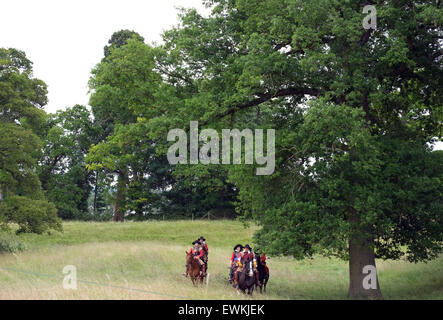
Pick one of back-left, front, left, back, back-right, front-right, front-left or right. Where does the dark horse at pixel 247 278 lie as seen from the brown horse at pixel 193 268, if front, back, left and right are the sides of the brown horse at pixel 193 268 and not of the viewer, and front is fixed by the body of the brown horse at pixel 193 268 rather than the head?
left

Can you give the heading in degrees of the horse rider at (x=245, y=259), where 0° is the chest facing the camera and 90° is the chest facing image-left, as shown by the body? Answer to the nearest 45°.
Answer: approximately 0°

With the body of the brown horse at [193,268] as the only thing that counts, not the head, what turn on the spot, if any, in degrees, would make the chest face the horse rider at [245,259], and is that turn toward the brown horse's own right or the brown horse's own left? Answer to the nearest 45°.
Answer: approximately 90° to the brown horse's own left

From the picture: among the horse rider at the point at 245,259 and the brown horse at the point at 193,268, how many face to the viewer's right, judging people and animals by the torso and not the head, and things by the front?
0

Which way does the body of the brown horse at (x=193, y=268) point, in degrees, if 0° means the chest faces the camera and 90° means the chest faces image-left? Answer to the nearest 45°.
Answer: approximately 45°

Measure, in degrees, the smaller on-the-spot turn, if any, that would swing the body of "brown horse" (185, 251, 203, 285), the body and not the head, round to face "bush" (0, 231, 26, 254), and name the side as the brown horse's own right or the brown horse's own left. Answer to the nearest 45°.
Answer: approximately 90° to the brown horse's own right

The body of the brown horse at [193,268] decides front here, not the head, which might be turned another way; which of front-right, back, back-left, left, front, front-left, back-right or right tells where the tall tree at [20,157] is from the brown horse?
right

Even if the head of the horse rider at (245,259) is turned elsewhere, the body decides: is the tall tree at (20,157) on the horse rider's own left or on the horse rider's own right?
on the horse rider's own right

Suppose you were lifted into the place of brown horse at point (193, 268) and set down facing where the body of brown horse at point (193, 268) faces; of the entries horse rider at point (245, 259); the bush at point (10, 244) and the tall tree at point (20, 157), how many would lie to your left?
1
